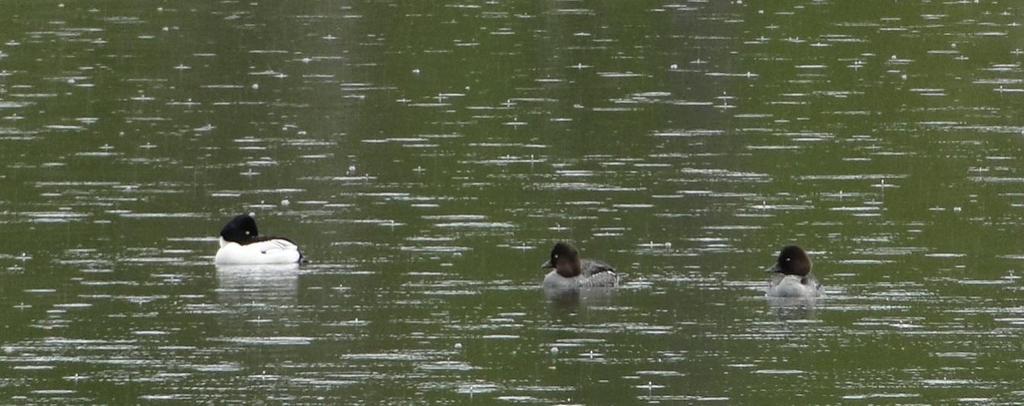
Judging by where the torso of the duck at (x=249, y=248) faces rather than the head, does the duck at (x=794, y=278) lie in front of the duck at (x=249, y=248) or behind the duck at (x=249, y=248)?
behind

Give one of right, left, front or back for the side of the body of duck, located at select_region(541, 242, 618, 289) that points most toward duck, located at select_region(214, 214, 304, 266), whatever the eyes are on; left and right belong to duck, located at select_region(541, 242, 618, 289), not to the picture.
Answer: front

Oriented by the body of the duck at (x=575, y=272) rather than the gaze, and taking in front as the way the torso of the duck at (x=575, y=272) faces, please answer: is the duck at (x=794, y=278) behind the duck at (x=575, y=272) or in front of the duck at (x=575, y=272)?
behind

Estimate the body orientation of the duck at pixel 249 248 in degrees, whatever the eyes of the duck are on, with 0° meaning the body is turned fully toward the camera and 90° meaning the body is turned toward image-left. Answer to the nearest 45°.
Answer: approximately 90°

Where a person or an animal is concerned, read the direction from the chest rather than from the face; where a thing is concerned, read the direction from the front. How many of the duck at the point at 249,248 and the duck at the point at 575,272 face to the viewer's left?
2

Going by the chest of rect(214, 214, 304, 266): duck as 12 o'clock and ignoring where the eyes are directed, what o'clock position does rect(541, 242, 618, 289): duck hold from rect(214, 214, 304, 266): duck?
rect(541, 242, 618, 289): duck is roughly at 7 o'clock from rect(214, 214, 304, 266): duck.

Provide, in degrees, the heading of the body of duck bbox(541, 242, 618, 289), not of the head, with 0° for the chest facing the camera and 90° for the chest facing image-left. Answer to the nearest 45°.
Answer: approximately 90°
